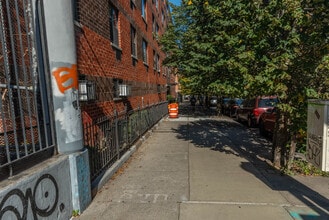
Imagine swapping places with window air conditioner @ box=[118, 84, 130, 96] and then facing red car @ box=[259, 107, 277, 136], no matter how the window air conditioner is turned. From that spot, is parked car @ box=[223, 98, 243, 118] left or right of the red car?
left
